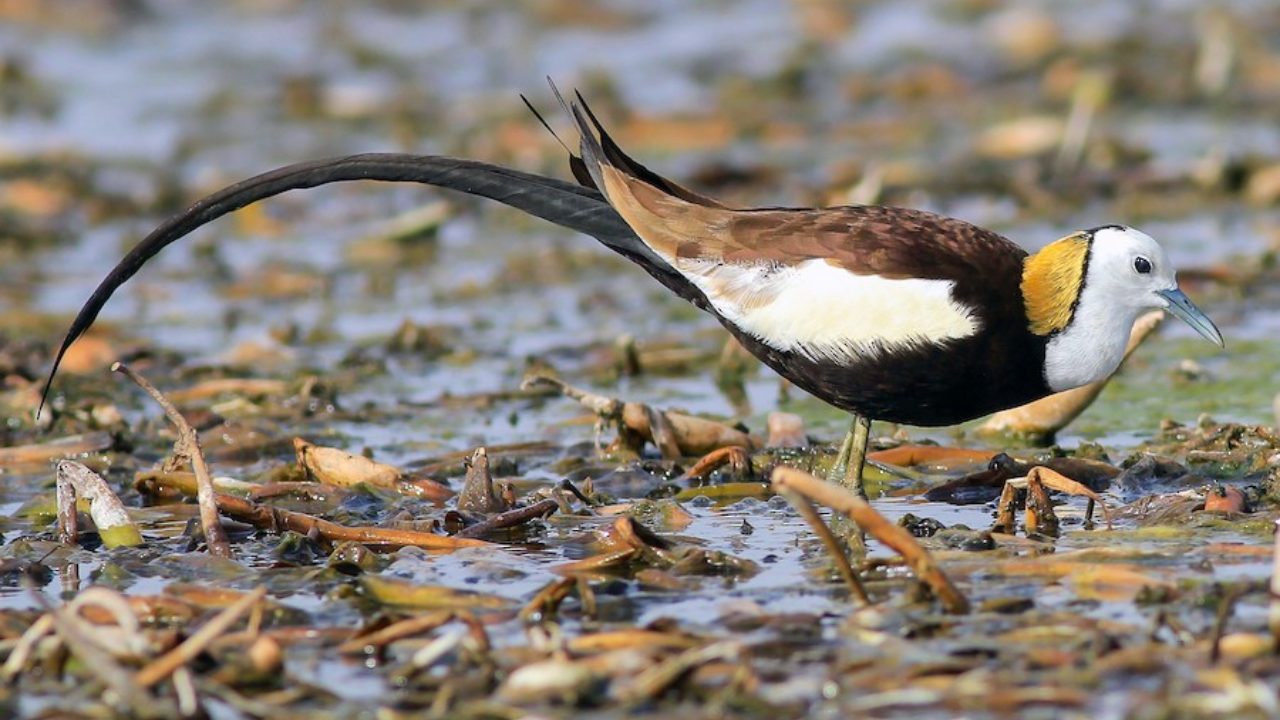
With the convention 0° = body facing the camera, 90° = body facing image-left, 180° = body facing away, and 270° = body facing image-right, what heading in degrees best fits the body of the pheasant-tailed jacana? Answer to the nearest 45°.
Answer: approximately 270°

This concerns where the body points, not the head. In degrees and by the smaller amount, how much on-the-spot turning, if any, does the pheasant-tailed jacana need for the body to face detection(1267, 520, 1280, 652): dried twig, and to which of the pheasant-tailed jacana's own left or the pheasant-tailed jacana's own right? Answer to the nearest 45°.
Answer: approximately 45° to the pheasant-tailed jacana's own right

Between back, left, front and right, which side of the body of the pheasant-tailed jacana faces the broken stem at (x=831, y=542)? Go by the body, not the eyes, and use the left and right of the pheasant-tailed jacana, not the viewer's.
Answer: right

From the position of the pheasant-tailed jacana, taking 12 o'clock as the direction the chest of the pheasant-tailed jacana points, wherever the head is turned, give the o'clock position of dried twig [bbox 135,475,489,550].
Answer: The dried twig is roughly at 6 o'clock from the pheasant-tailed jacana.

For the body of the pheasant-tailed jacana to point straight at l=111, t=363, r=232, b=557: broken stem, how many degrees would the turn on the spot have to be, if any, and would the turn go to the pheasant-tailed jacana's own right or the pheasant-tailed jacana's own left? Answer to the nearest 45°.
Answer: approximately 180°

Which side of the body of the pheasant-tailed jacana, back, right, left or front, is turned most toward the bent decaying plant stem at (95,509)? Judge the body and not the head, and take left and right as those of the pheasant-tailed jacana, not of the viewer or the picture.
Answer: back

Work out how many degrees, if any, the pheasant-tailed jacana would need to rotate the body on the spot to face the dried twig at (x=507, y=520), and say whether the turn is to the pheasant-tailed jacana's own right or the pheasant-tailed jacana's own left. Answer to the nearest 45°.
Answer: approximately 180°
